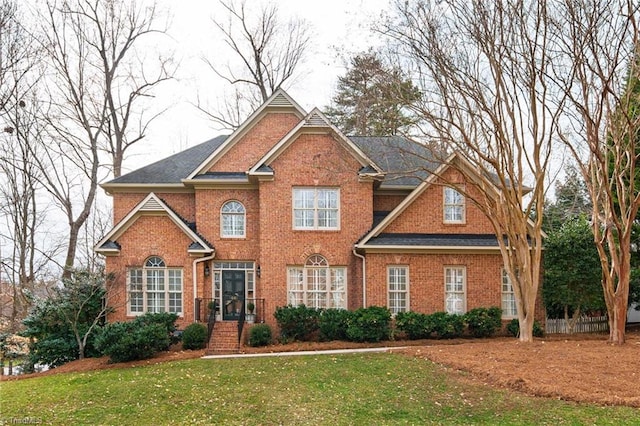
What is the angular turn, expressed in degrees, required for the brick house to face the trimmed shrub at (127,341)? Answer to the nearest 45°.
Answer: approximately 45° to its right

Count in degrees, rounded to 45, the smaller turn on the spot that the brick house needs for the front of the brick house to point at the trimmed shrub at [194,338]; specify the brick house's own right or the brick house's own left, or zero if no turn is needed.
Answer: approximately 45° to the brick house's own right

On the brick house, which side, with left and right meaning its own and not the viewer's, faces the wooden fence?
left

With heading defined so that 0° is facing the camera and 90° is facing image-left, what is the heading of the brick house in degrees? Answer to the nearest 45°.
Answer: approximately 0°

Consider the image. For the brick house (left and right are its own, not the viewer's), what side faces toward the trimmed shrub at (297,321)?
front
